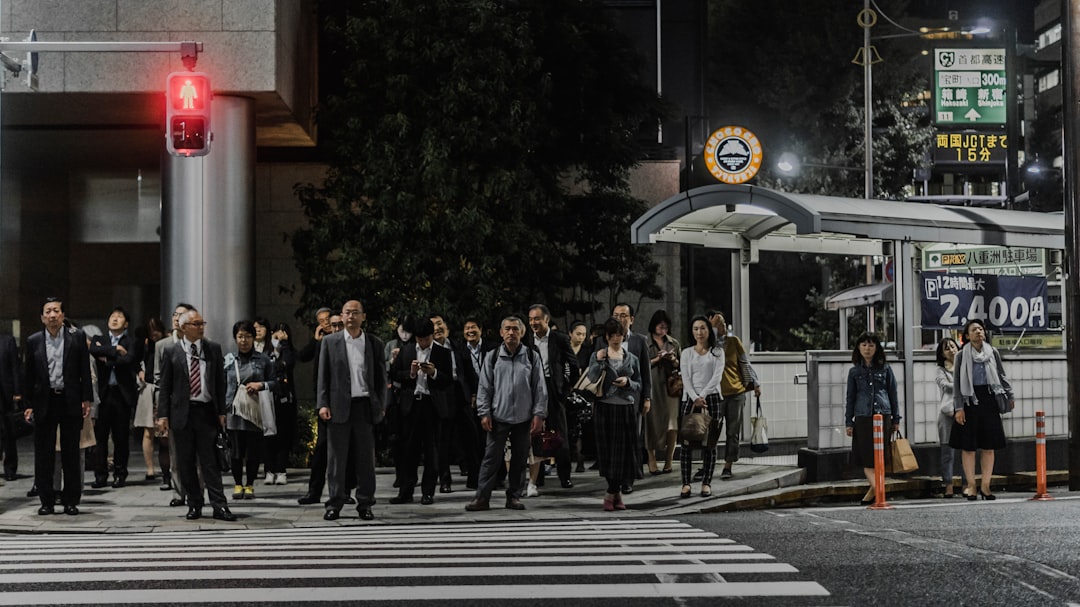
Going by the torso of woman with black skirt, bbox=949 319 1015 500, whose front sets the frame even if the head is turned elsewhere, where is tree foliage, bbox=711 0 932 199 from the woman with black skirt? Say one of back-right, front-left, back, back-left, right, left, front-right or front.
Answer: back

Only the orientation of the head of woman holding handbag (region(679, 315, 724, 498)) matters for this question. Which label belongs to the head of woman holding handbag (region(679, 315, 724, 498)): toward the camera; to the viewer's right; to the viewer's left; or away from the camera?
toward the camera

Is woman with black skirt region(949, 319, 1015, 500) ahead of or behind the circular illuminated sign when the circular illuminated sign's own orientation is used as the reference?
ahead

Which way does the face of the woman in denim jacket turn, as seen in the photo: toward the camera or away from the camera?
toward the camera

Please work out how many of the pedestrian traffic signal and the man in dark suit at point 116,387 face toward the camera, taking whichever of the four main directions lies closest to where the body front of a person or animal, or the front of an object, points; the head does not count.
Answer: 2

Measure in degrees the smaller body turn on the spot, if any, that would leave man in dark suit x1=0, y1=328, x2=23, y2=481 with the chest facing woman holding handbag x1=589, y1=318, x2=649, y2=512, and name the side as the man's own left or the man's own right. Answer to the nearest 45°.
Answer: approximately 45° to the man's own left

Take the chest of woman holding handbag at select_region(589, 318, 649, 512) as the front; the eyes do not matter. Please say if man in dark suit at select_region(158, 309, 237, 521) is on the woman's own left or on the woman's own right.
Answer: on the woman's own right

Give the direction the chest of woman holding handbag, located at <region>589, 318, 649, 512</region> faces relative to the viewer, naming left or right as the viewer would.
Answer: facing the viewer

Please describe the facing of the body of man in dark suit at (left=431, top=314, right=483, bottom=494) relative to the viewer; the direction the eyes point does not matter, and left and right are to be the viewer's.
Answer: facing the viewer and to the left of the viewer

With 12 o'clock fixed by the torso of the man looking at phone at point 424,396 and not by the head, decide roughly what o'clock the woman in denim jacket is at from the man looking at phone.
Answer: The woman in denim jacket is roughly at 9 o'clock from the man looking at phone.

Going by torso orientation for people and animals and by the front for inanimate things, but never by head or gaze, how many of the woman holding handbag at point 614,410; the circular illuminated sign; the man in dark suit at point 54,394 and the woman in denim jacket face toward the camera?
4

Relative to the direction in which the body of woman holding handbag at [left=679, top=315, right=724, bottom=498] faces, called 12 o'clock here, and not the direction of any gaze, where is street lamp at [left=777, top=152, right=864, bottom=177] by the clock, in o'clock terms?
The street lamp is roughly at 6 o'clock from the woman holding handbag.

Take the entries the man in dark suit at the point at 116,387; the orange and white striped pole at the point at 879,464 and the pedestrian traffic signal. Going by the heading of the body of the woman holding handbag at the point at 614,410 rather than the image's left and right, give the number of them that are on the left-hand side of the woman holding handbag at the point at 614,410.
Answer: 1

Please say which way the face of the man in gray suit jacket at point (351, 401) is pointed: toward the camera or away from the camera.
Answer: toward the camera

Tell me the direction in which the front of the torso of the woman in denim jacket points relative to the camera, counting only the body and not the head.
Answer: toward the camera

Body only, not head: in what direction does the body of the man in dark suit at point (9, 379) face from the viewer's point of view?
toward the camera

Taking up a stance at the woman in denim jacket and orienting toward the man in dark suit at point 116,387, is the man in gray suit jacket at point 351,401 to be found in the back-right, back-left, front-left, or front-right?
front-left

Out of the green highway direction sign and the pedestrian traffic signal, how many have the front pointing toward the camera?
2
